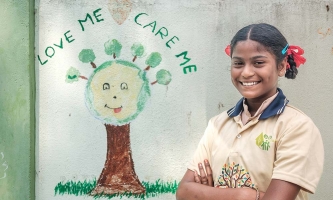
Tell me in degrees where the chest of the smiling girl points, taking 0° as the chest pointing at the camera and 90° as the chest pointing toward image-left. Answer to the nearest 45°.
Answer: approximately 45°
